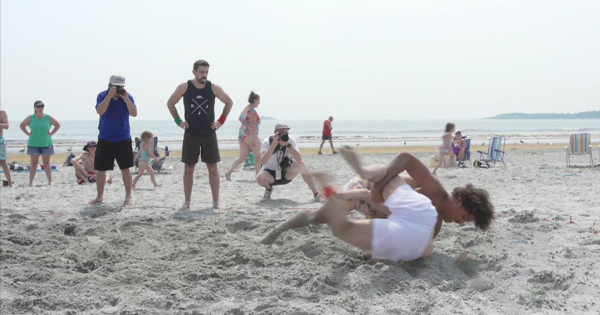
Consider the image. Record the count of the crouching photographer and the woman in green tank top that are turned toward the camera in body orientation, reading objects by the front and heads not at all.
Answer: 2

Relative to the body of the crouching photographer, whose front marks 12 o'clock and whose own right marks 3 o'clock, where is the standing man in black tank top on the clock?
The standing man in black tank top is roughly at 2 o'clock from the crouching photographer.

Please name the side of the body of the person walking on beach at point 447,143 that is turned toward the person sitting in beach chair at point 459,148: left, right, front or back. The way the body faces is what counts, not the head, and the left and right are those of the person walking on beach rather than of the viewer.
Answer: left

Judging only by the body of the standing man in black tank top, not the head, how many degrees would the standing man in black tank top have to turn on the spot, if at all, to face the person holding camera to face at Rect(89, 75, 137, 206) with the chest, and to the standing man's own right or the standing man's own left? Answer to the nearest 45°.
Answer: approximately 90° to the standing man's own right

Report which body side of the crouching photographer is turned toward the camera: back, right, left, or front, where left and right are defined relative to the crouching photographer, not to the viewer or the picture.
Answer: front

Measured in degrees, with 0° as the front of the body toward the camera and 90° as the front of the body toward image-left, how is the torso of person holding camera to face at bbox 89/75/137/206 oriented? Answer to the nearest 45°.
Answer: approximately 0°

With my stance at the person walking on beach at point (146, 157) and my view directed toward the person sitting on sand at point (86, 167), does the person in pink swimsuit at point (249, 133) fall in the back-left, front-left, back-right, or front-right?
back-right

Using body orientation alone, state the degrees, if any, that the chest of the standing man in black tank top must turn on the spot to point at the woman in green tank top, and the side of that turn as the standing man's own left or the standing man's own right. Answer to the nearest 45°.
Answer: approximately 135° to the standing man's own right

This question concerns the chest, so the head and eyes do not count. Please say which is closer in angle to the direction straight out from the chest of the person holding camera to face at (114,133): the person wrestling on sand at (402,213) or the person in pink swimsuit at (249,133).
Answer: the person wrestling on sand

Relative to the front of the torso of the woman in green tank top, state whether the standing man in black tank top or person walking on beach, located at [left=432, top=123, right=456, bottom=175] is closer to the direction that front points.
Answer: the standing man in black tank top
